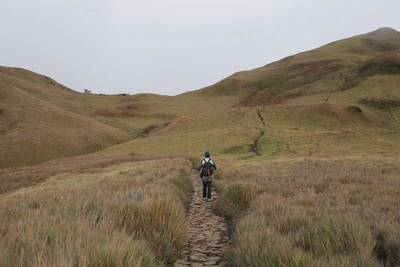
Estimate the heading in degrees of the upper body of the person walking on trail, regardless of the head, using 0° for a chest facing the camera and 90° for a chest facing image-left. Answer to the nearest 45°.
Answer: approximately 180°
